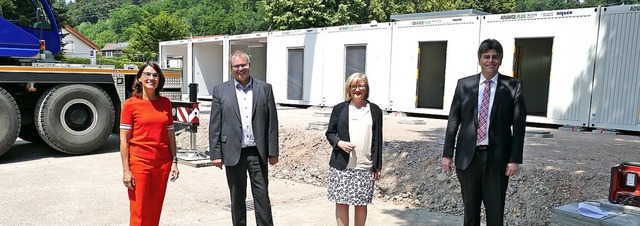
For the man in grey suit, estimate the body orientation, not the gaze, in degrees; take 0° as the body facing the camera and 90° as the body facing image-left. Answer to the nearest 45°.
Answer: approximately 0°

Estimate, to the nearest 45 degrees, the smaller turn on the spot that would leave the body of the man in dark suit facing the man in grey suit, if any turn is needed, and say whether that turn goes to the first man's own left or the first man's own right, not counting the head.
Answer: approximately 90° to the first man's own right

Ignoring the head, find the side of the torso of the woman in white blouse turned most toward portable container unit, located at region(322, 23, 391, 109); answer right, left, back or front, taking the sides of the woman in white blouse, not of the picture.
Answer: back

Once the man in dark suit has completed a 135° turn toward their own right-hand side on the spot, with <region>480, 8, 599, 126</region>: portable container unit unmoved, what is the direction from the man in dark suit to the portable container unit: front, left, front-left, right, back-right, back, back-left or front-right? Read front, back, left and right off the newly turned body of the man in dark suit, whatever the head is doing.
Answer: front-right

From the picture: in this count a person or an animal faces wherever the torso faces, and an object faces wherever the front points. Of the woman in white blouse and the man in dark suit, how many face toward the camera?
2

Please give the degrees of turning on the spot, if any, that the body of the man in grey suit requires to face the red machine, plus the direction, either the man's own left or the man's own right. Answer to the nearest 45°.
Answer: approximately 45° to the man's own left

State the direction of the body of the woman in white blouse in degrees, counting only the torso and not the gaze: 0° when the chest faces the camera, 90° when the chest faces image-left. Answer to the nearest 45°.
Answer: approximately 0°

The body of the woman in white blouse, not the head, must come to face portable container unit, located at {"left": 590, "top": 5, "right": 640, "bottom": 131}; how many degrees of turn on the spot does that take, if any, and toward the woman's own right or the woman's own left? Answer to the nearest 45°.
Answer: approximately 135° to the woman's own left

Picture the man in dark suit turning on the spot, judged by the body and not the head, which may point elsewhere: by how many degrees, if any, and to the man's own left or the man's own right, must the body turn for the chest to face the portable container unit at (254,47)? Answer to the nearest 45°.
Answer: approximately 135° to the man's own right

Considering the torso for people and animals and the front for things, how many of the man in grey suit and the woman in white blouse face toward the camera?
2

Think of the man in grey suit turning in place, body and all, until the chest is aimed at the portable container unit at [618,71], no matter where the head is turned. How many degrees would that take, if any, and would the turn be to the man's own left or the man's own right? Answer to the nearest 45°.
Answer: approximately 135° to the man's own left
